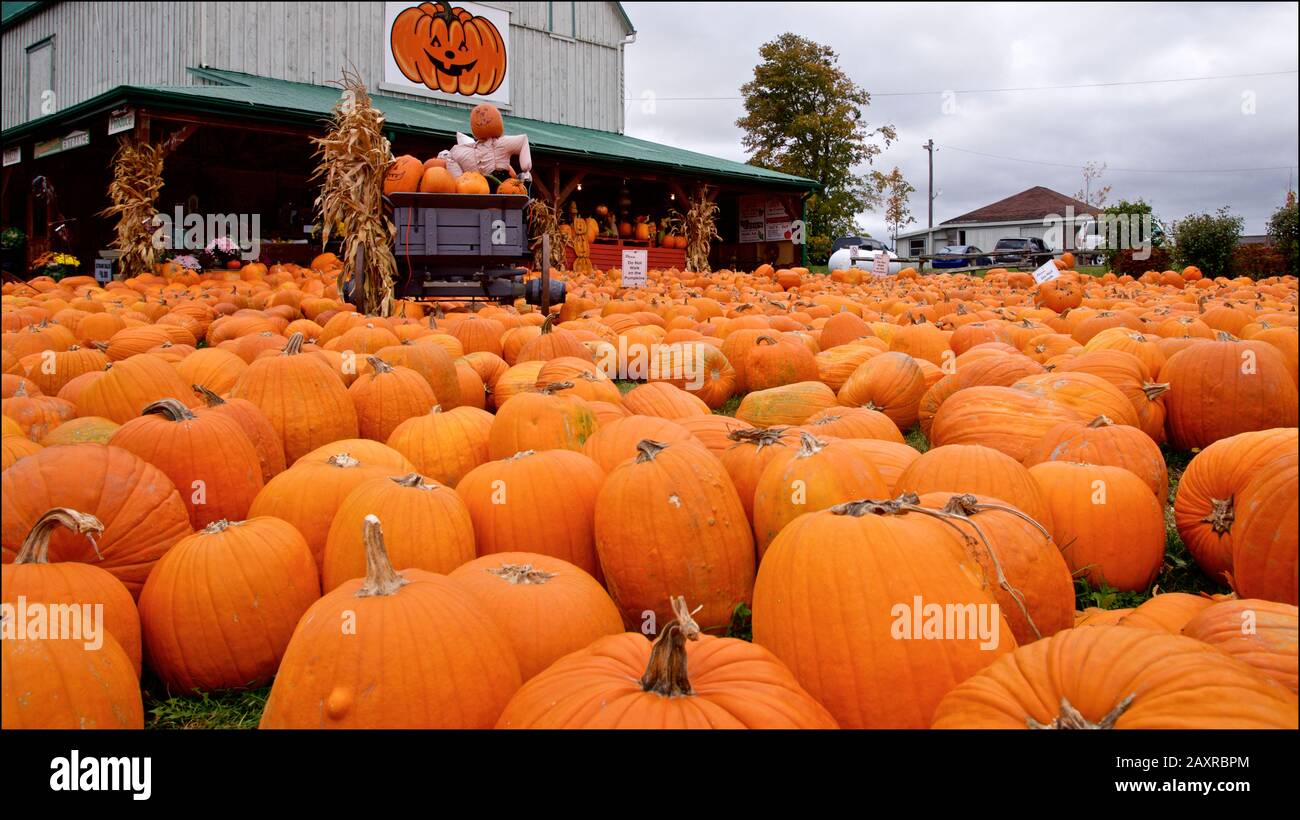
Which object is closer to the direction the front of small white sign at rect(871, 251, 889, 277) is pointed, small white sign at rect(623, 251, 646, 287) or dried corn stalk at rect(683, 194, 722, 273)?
the small white sign

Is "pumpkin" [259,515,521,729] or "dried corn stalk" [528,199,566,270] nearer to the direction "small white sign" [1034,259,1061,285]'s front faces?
the pumpkin

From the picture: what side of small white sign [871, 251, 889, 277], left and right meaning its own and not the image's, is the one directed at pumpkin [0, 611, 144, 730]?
front

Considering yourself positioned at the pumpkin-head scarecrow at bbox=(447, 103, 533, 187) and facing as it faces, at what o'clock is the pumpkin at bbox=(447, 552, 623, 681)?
The pumpkin is roughly at 12 o'clock from the pumpkin-head scarecrow.

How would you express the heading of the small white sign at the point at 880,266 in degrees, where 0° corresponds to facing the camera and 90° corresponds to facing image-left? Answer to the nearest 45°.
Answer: approximately 0°

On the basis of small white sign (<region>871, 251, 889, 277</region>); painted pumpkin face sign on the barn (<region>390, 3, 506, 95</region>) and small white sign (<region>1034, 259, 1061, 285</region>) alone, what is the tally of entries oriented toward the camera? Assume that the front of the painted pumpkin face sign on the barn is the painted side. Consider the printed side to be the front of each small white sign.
3
